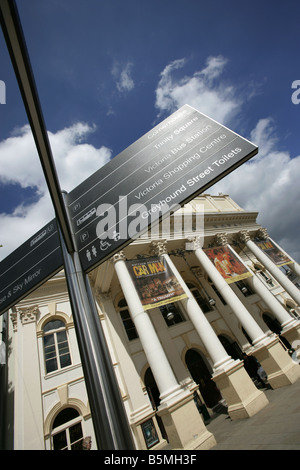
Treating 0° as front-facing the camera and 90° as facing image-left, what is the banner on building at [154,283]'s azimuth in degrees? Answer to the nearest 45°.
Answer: approximately 315°

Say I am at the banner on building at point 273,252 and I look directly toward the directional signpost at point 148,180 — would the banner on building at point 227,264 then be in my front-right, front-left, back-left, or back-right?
front-right

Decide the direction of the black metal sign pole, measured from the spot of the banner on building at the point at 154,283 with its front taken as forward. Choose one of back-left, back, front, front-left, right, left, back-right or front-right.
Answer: front-right

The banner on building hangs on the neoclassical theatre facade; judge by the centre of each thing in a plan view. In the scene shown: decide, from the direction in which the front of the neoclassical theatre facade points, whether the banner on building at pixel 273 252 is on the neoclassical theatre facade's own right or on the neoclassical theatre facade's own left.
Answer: on the neoclassical theatre facade's own left

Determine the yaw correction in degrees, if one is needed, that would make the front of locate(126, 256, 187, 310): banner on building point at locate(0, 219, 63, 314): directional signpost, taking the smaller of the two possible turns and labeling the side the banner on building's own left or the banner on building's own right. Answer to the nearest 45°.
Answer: approximately 45° to the banner on building's own right

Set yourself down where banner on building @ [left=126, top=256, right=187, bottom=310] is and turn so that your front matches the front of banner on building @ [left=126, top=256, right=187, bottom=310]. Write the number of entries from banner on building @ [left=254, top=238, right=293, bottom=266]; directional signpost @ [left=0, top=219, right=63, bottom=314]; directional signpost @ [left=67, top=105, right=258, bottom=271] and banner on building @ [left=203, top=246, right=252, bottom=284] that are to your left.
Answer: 2

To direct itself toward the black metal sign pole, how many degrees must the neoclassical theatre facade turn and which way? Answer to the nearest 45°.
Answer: approximately 45° to its right

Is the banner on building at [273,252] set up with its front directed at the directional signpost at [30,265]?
no

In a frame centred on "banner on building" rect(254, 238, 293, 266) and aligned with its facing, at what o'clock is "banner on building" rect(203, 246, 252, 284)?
"banner on building" rect(203, 246, 252, 284) is roughly at 2 o'clock from "banner on building" rect(254, 238, 293, 266).

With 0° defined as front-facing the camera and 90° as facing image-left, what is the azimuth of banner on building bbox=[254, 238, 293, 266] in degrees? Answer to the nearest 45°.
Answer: approximately 315°

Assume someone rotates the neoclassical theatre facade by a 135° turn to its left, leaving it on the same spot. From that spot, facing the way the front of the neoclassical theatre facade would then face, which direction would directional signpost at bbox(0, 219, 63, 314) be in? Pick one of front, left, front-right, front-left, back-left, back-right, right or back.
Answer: back

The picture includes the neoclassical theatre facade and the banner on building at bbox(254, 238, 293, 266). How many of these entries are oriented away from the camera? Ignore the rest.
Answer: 0

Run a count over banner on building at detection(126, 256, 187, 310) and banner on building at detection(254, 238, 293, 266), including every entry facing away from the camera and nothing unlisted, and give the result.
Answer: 0
